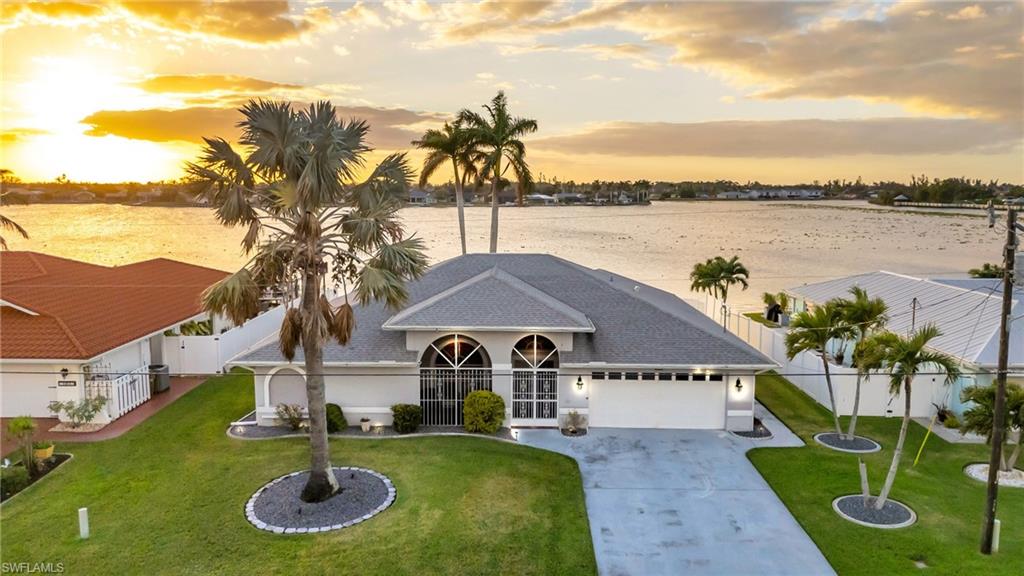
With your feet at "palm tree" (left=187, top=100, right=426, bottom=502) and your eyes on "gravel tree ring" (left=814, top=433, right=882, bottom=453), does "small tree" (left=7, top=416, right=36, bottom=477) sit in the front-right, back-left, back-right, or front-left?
back-left

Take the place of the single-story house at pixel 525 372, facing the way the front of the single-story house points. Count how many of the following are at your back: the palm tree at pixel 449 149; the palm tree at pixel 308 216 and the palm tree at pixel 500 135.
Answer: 2

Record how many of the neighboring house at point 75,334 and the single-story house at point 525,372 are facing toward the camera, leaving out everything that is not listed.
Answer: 2

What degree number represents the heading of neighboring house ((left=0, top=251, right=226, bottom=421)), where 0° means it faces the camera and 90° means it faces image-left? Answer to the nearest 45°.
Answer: approximately 0°

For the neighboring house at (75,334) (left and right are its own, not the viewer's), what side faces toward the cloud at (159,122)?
back

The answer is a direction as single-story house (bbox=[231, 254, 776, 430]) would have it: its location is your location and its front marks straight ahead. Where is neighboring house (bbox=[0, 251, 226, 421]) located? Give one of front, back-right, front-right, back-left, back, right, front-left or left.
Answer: right

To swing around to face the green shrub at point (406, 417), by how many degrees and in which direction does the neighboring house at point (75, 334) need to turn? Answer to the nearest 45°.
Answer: approximately 45° to its left

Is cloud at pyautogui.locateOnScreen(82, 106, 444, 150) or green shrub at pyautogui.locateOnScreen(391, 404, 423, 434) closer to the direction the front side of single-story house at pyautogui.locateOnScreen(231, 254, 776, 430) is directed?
the green shrub

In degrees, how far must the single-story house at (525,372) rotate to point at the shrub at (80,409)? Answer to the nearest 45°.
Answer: approximately 90° to its right

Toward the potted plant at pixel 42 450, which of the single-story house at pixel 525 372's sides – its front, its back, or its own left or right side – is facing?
right

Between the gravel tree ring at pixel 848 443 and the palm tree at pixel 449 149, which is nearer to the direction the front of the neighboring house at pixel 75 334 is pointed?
the gravel tree ring
